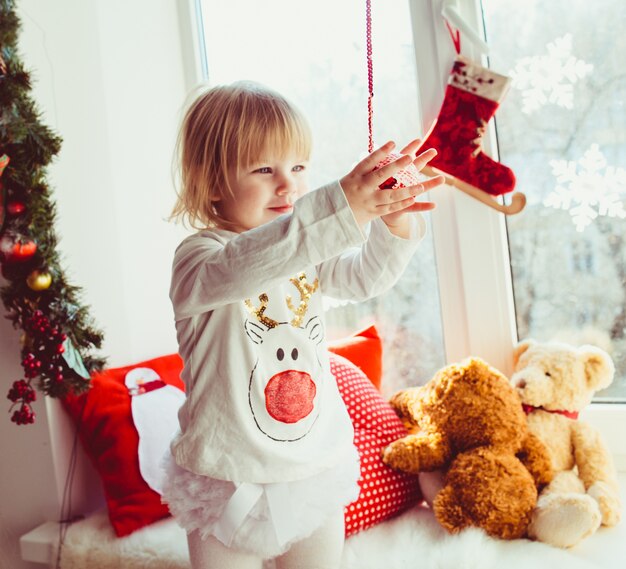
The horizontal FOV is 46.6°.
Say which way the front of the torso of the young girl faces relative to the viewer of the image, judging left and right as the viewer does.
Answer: facing the viewer and to the right of the viewer

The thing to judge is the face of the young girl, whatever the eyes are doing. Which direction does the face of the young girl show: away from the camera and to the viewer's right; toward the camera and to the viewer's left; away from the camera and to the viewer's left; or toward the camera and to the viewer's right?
toward the camera and to the viewer's right

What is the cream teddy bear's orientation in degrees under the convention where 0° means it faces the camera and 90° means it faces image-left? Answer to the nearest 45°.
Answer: approximately 45°

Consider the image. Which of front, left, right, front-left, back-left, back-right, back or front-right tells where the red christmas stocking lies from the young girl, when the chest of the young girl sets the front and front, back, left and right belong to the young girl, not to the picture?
left

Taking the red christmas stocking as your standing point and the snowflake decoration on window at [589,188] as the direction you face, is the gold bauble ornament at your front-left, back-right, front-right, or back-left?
back-right

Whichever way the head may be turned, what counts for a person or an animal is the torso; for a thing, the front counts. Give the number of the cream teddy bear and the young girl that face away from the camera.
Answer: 0

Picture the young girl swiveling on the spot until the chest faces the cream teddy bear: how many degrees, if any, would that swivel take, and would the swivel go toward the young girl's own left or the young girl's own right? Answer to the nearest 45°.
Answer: approximately 90° to the young girl's own left

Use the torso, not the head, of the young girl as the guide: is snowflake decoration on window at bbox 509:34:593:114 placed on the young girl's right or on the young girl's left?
on the young girl's left
